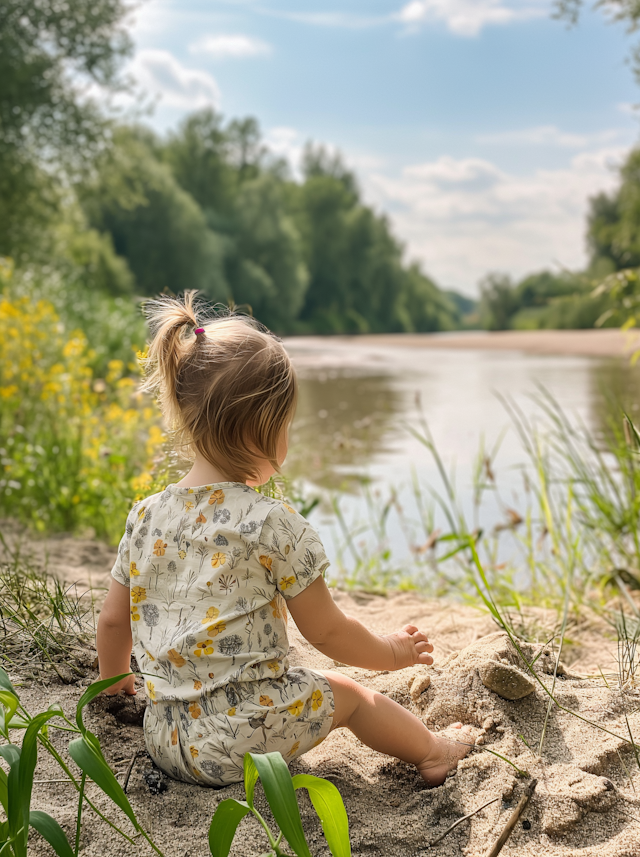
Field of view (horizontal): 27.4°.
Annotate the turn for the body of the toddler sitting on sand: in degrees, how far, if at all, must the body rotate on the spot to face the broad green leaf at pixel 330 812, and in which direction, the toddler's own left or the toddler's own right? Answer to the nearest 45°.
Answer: approximately 135° to the toddler's own right

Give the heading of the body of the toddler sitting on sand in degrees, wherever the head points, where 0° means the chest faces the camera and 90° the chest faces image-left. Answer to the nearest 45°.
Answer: approximately 225°

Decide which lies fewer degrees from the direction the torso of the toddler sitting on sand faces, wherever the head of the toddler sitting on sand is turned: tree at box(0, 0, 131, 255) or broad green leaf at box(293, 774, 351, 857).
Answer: the tree

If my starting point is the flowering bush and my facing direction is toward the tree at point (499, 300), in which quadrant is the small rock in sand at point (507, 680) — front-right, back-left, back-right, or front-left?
back-right

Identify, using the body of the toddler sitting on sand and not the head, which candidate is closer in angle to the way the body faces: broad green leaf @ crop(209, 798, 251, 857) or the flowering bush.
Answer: the flowering bush

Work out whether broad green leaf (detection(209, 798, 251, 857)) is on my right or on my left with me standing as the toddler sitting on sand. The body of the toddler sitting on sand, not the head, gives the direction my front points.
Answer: on my right

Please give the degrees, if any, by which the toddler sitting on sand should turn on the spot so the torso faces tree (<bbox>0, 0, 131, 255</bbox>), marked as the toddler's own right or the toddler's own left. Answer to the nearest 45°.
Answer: approximately 45° to the toddler's own left

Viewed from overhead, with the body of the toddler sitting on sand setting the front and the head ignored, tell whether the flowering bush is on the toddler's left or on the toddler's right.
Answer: on the toddler's left

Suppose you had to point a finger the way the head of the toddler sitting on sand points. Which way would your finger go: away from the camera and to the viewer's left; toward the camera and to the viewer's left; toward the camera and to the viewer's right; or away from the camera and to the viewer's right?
away from the camera and to the viewer's right
